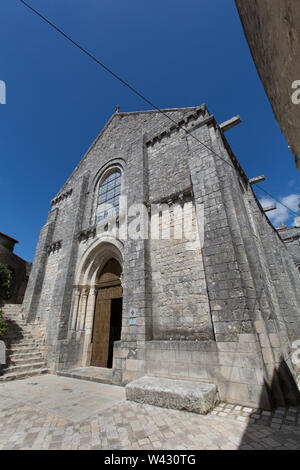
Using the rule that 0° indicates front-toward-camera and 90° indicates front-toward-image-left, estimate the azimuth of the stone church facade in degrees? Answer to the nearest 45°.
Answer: approximately 45°

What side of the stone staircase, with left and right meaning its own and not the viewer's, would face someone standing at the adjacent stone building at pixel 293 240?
left

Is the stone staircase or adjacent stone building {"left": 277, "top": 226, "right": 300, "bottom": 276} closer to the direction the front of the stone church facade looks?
the stone staircase

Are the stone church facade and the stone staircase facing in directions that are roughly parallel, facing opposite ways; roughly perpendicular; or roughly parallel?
roughly perpendicular

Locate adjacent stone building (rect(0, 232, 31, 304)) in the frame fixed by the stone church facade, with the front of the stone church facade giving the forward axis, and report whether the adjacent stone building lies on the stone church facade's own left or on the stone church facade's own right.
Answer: on the stone church facade's own right

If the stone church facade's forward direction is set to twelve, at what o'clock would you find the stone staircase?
The stone staircase is roughly at 2 o'clock from the stone church facade.
